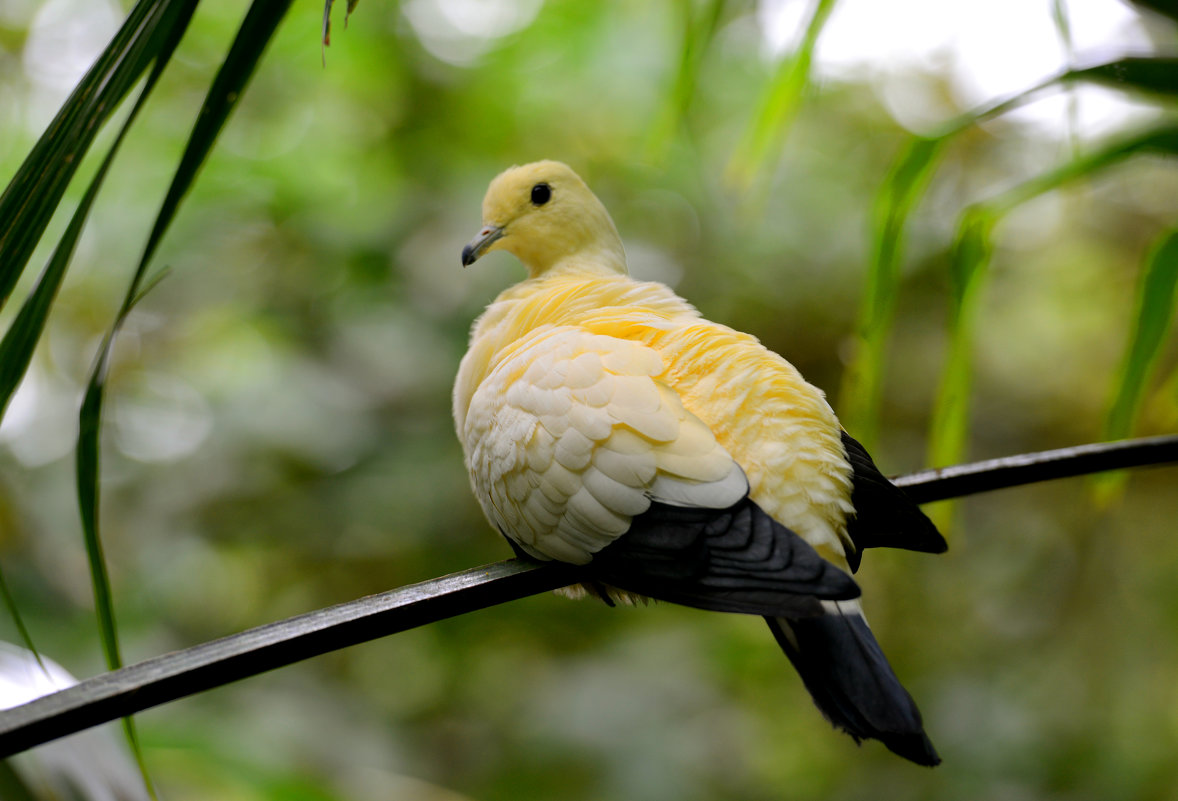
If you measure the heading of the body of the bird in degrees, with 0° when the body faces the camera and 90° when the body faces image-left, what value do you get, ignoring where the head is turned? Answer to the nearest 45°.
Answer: approximately 135°
